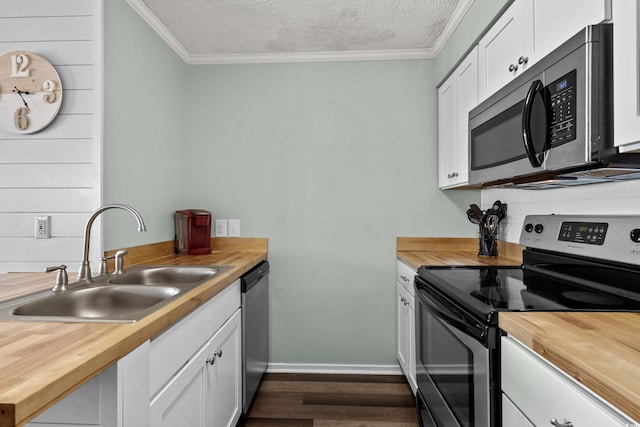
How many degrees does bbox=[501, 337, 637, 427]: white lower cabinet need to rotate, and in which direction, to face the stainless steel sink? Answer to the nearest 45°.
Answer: approximately 45° to its right

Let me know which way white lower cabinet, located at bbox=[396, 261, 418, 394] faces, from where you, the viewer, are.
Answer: facing to the left of the viewer

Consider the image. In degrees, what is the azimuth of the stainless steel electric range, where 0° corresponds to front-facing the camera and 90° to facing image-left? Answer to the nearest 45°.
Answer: approximately 45°

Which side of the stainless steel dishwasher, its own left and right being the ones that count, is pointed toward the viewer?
right

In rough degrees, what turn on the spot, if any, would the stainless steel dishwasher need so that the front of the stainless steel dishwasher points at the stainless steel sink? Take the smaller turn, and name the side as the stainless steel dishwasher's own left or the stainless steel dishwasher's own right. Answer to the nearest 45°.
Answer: approximately 135° to the stainless steel dishwasher's own right

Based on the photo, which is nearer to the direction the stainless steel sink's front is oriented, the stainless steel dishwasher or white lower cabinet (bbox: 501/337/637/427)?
the white lower cabinet

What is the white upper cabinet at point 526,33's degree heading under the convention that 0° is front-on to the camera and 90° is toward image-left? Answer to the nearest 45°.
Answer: approximately 45°

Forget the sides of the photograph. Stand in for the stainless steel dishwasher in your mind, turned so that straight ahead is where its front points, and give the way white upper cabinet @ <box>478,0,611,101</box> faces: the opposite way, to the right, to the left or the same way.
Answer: the opposite way

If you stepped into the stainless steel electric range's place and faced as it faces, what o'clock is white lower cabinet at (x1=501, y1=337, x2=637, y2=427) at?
The white lower cabinet is roughly at 10 o'clock from the stainless steel electric range.

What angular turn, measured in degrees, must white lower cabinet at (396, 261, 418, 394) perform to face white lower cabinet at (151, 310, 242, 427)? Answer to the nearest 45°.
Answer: approximately 45° to its left
